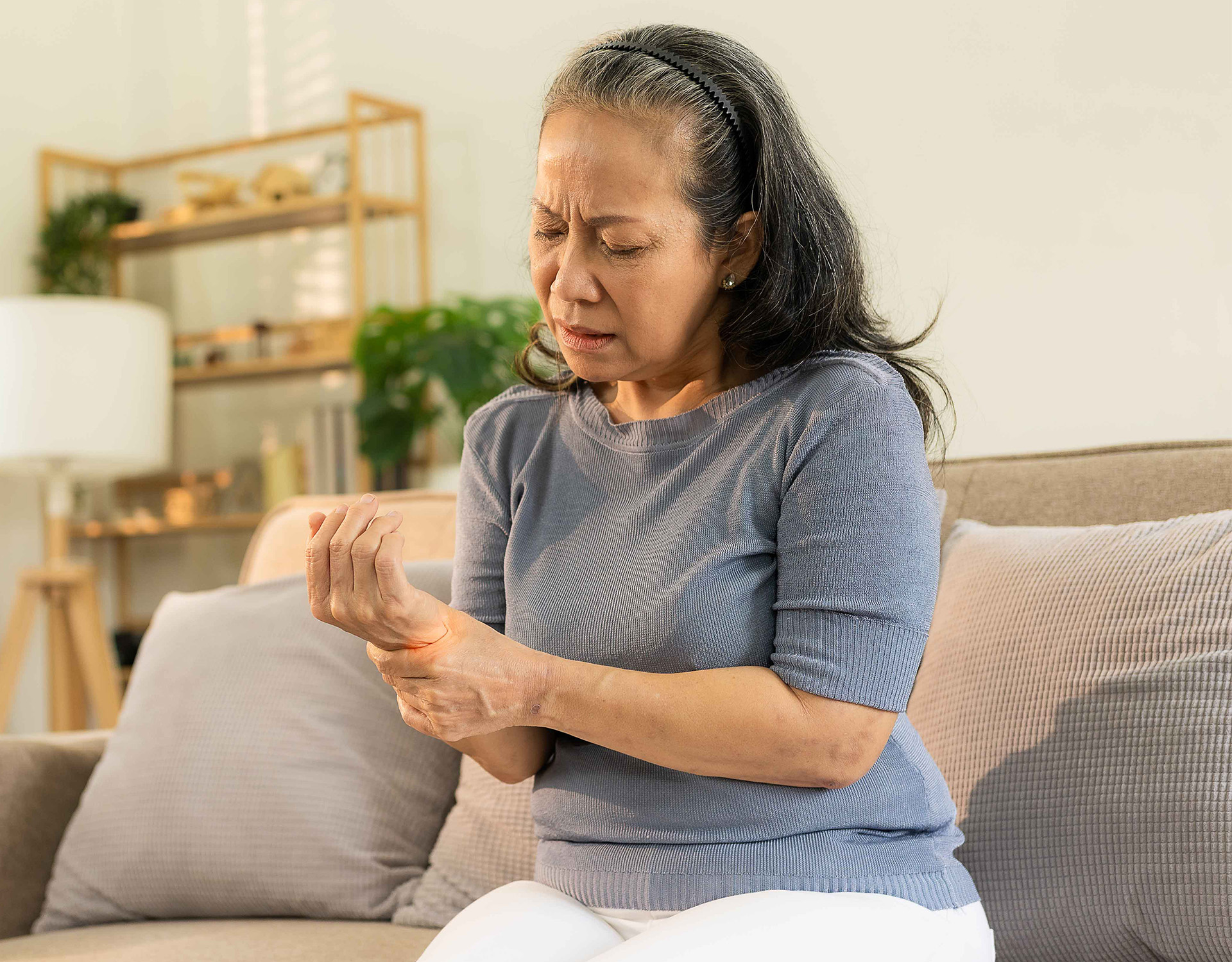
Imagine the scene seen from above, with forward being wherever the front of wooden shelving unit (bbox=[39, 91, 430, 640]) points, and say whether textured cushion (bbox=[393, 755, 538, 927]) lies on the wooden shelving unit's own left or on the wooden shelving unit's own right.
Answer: on the wooden shelving unit's own left

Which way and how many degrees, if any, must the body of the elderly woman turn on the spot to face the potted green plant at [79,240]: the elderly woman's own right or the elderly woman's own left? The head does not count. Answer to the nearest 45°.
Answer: approximately 90° to the elderly woman's own right

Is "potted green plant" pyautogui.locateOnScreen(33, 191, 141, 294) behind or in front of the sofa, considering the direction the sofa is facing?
behind

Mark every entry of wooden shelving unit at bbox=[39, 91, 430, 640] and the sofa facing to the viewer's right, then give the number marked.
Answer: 0

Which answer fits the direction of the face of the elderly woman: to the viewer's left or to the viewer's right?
to the viewer's left

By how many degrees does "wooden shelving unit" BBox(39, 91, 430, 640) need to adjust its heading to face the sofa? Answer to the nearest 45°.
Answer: approximately 45° to its left

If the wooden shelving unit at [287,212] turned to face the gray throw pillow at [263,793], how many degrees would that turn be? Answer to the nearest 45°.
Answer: approximately 45° to its left

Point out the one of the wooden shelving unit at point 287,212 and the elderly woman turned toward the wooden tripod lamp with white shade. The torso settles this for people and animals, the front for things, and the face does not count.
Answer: the wooden shelving unit

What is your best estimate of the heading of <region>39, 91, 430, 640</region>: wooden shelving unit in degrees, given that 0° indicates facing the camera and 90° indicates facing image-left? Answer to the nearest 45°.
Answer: approximately 45°

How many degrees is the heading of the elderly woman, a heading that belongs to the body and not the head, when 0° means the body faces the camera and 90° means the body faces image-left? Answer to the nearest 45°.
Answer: approximately 45°

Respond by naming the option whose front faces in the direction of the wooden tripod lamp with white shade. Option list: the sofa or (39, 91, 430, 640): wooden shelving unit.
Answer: the wooden shelving unit

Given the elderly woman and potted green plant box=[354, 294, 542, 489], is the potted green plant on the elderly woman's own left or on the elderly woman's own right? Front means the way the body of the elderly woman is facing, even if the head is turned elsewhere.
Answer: on the elderly woman's own right
